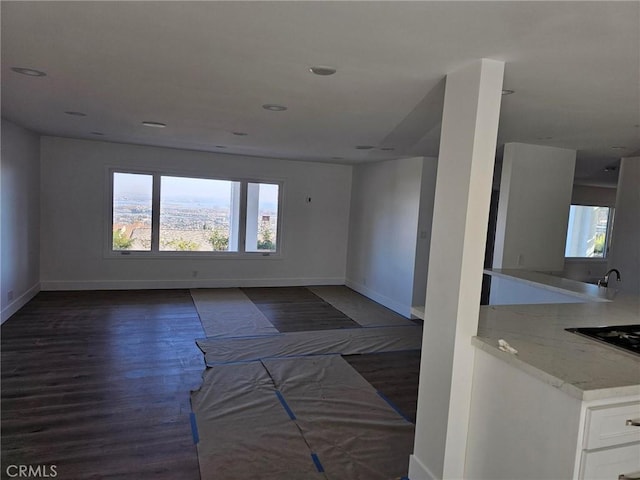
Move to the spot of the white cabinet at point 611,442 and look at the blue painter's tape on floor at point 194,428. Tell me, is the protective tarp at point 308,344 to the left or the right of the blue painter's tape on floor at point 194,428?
right

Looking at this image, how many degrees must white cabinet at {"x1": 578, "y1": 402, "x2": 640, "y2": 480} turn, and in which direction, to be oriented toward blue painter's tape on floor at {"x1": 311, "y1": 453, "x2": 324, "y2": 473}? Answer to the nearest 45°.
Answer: approximately 135° to its right

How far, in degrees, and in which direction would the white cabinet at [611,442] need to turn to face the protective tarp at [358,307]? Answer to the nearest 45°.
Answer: approximately 180°

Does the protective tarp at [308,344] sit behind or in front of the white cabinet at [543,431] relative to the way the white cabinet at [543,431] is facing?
behind

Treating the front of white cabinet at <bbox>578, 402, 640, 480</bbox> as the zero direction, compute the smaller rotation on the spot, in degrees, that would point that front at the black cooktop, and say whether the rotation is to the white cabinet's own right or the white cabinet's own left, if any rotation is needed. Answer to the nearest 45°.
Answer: approximately 135° to the white cabinet's own left

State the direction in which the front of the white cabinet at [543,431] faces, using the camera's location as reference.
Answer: facing the viewer and to the right of the viewer

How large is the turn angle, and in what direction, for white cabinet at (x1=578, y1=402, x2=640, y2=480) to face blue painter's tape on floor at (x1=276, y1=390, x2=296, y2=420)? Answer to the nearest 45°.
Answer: approximately 135° to its right

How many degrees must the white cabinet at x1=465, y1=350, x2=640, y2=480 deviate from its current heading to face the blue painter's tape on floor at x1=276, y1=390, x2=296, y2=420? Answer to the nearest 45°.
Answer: approximately 135° to its right
